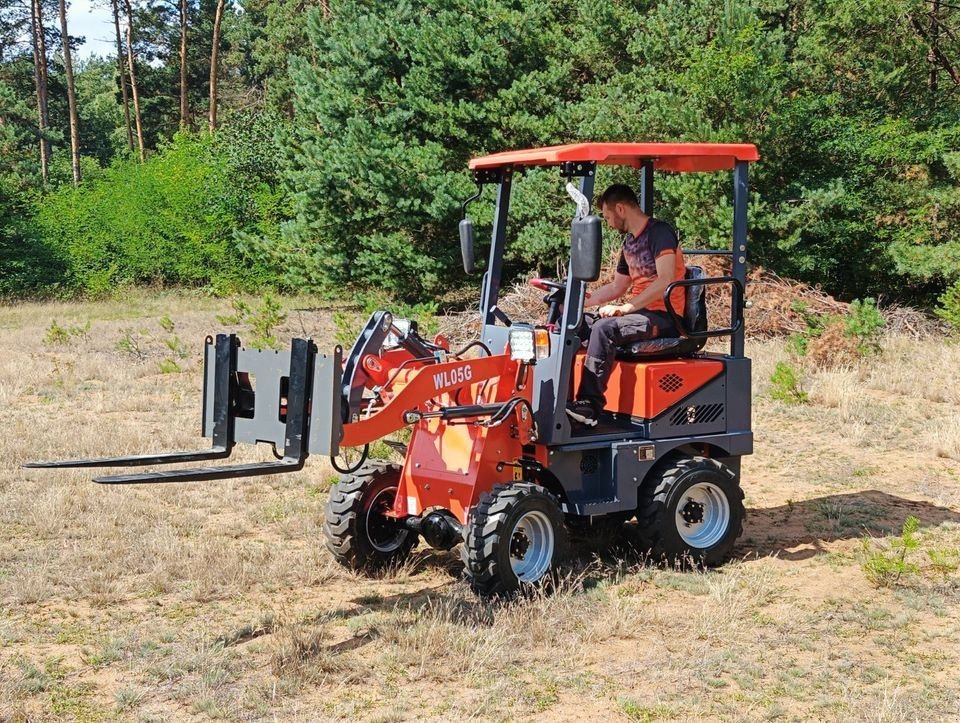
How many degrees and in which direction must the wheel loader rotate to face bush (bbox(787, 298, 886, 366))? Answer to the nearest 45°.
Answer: approximately 180°

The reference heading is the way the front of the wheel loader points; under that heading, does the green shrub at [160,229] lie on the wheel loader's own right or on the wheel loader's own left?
on the wheel loader's own right

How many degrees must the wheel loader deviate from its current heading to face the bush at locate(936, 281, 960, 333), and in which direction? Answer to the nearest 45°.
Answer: approximately 180°

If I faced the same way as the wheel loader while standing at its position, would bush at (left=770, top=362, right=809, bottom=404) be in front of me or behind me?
behind

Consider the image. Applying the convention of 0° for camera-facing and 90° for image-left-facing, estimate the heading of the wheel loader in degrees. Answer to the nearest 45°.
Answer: approximately 45°

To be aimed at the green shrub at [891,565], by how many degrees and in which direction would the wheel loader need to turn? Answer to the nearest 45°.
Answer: approximately 135° to its left
